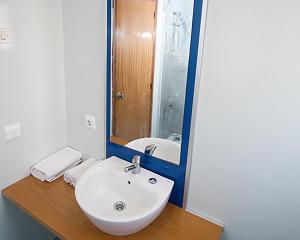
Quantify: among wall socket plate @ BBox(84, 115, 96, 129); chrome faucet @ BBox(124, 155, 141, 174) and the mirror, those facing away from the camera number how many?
0

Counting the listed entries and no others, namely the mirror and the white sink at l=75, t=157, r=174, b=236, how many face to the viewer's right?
0

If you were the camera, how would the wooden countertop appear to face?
facing the viewer and to the left of the viewer

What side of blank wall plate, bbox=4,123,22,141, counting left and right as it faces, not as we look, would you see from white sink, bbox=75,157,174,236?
front

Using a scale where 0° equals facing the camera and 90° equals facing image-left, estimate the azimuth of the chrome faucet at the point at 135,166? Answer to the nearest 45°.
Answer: approximately 45°

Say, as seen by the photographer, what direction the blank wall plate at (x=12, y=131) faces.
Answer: facing the viewer and to the right of the viewer

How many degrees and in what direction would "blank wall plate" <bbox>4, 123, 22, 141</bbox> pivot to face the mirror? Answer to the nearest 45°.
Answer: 0° — it already faces it

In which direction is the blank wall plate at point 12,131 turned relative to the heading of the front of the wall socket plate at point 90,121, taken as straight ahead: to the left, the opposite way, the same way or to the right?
to the left
